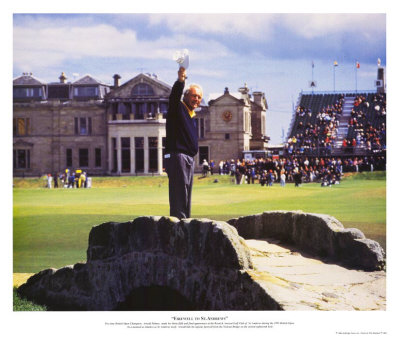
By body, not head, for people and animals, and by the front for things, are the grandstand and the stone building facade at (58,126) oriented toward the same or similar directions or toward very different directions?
same or similar directions

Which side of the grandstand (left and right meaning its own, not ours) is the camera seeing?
front

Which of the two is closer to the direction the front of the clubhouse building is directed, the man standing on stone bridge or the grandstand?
the man standing on stone bridge

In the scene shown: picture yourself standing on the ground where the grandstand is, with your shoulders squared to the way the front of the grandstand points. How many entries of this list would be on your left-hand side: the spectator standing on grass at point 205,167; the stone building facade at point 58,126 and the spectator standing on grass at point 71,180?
0

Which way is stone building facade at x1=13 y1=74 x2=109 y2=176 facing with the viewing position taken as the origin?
facing the viewer

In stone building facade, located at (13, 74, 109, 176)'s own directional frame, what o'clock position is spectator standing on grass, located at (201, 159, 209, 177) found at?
The spectator standing on grass is roughly at 10 o'clock from the stone building facade.

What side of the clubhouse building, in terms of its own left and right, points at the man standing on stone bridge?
front

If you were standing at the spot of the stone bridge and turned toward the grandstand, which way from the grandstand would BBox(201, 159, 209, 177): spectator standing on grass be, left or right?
left

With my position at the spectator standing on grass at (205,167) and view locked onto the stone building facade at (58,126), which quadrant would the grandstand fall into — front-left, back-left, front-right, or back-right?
back-right

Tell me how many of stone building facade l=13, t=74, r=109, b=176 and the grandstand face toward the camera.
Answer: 2

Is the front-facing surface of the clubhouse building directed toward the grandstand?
no

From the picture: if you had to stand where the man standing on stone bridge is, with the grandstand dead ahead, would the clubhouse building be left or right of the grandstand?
left

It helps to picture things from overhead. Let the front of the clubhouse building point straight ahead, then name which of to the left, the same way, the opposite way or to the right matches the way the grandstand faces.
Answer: the same way
